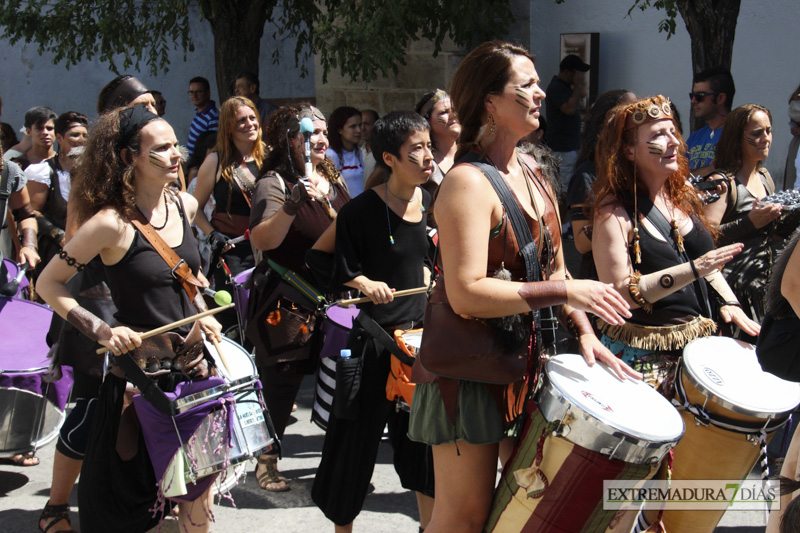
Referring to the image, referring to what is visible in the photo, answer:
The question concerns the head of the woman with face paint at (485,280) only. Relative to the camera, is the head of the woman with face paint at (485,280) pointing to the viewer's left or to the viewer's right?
to the viewer's right

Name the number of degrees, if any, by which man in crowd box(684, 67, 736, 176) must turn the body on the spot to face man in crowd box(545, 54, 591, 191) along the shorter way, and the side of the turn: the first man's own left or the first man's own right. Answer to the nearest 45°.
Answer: approximately 90° to the first man's own right

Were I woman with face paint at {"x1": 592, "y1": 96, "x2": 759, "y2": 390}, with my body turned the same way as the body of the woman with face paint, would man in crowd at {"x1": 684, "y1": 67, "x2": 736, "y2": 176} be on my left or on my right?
on my left

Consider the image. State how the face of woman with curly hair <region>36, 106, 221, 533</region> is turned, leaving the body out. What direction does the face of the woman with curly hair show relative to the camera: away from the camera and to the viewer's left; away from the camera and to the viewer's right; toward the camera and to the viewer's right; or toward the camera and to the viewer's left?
toward the camera and to the viewer's right

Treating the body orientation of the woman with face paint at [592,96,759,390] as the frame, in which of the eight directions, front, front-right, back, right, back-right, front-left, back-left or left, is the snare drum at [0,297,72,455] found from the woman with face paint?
back-right

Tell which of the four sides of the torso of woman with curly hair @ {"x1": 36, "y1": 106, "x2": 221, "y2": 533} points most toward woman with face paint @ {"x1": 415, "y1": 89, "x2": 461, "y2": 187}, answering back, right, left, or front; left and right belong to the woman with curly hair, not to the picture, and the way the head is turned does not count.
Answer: left

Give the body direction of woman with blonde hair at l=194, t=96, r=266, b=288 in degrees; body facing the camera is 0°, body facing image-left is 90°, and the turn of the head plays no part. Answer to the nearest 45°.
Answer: approximately 315°

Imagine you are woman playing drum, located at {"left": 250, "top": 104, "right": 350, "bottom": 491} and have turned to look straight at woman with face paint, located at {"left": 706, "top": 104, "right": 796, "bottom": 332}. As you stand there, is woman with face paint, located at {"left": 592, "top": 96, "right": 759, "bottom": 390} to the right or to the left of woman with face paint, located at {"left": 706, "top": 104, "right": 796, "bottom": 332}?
right

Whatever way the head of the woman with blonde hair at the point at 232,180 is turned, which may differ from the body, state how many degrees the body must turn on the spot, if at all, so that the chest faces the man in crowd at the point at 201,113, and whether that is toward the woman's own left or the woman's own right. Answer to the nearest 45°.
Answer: approximately 135° to the woman's own left

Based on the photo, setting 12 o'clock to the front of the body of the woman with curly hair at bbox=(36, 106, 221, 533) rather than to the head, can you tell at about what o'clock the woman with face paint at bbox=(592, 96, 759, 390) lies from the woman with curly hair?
The woman with face paint is roughly at 11 o'clock from the woman with curly hair.

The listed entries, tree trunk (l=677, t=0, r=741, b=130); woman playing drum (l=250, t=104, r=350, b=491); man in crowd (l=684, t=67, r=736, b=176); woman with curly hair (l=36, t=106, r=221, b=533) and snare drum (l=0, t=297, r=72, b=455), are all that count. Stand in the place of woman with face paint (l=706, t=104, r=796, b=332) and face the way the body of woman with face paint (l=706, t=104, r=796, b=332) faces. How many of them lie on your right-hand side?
3

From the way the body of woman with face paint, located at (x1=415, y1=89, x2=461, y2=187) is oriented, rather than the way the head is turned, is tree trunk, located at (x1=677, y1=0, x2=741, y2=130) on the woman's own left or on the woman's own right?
on the woman's own left
